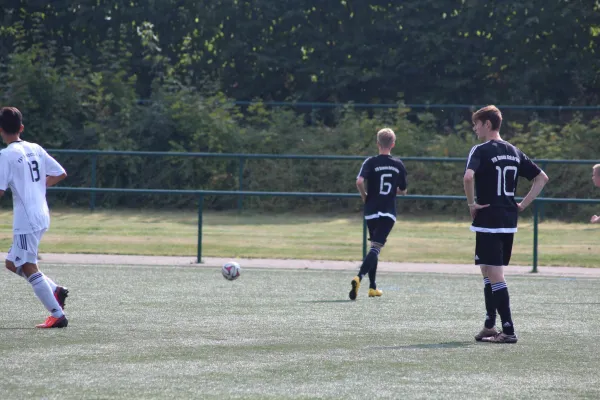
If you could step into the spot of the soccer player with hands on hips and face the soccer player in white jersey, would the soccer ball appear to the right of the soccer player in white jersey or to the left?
right

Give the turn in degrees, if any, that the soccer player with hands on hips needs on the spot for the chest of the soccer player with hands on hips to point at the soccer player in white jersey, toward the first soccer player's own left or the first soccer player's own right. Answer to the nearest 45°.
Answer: approximately 45° to the first soccer player's own left

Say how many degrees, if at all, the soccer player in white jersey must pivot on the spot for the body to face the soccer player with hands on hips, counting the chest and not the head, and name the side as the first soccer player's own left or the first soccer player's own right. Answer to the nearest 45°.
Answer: approximately 135° to the first soccer player's own right

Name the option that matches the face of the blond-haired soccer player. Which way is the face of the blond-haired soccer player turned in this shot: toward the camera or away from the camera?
away from the camera

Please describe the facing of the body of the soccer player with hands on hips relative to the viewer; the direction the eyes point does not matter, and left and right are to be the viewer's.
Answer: facing away from the viewer and to the left of the viewer

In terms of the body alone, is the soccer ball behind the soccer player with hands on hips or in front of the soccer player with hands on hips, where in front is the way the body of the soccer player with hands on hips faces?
in front

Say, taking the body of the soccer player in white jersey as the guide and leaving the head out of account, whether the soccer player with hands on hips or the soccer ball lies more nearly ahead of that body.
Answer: the soccer ball

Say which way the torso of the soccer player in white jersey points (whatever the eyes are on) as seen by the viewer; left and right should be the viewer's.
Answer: facing away from the viewer and to the left of the viewer
